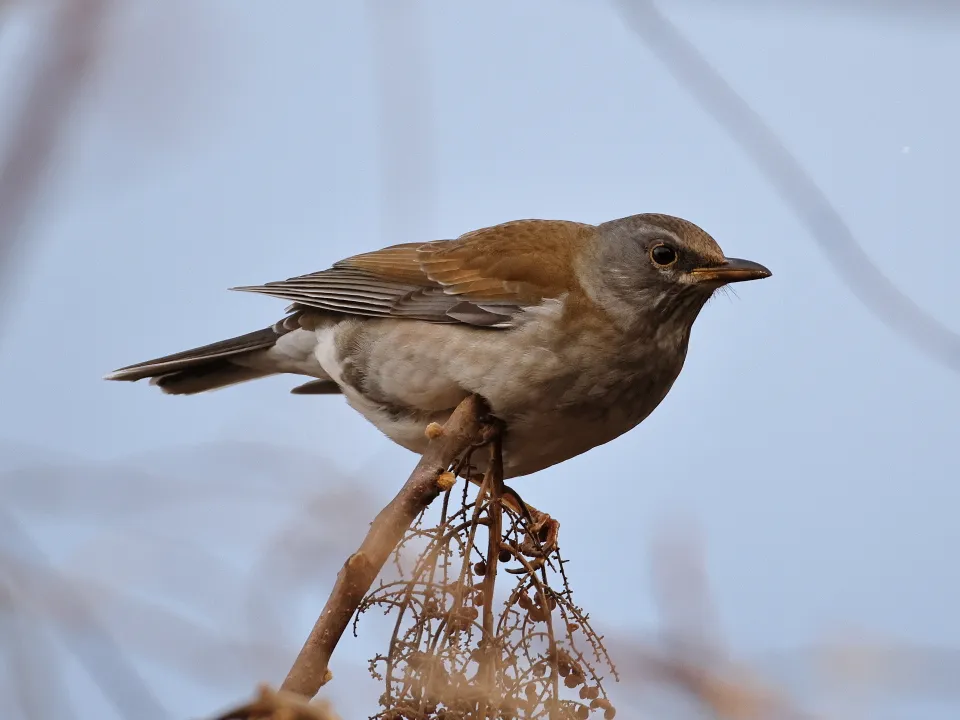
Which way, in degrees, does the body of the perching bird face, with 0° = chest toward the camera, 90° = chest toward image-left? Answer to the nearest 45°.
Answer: approximately 270°
